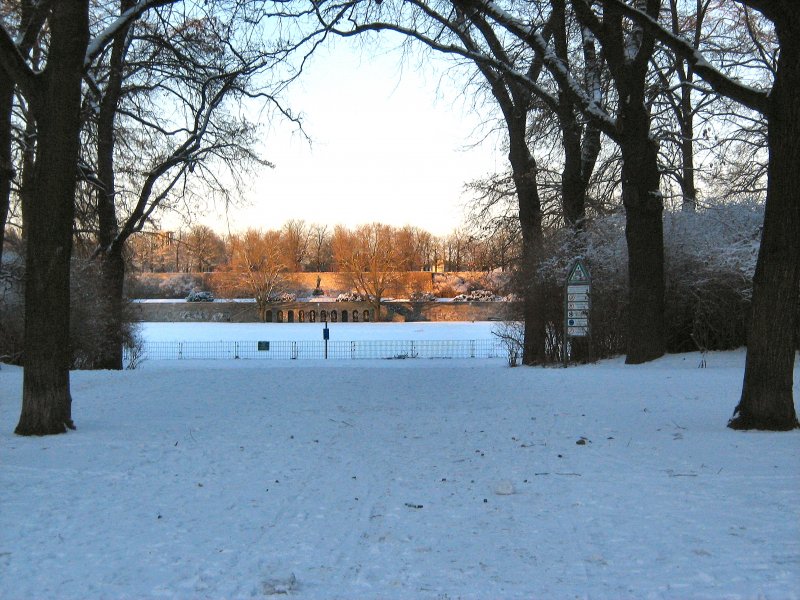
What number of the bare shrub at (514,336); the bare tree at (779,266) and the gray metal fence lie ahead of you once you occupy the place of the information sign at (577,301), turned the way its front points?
1

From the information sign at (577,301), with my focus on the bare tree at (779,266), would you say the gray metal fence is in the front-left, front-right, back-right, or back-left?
back-right

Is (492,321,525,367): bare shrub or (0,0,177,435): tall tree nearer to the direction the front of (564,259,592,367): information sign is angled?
the tall tree

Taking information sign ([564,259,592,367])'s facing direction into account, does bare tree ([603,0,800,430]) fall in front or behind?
in front

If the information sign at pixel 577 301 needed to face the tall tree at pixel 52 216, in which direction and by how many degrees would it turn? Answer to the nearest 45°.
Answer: approximately 45° to its right

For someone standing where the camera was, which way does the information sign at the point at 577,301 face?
facing the viewer

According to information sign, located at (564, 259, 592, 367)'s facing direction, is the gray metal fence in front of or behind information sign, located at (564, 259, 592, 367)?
behind

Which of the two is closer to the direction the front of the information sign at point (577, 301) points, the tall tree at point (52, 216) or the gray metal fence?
the tall tree

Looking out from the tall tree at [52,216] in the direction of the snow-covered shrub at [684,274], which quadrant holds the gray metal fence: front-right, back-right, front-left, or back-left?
front-left
